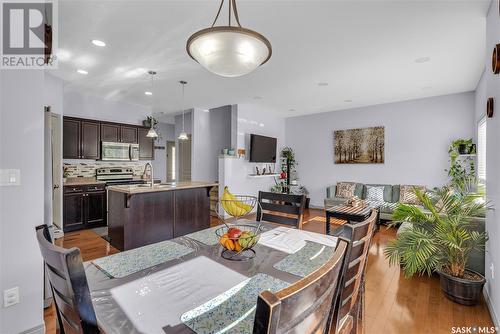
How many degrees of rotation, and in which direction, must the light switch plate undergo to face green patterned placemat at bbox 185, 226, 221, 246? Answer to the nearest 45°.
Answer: approximately 45° to its left

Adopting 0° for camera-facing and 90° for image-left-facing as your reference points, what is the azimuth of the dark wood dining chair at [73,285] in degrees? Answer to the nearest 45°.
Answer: approximately 225°

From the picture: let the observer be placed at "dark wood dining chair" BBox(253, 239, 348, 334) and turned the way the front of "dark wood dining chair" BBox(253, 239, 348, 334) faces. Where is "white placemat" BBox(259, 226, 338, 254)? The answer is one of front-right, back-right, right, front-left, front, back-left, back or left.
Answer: front-right

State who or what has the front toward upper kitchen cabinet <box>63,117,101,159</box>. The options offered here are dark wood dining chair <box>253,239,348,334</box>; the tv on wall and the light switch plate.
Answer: the dark wood dining chair

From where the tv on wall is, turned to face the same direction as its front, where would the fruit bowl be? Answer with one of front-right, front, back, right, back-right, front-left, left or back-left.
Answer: front-right

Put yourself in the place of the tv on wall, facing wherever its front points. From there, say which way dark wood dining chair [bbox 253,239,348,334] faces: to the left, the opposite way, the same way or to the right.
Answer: the opposite way

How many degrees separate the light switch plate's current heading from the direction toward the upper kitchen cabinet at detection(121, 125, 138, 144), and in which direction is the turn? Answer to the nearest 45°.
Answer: approximately 135° to its left

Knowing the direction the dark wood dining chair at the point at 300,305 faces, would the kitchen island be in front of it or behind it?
in front

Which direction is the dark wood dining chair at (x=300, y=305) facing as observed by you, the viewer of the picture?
facing away from the viewer and to the left of the viewer
